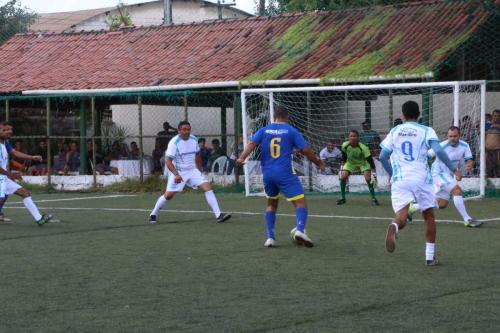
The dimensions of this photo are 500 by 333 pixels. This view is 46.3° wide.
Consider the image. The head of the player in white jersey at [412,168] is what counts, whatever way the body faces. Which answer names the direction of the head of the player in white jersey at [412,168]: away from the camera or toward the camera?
away from the camera

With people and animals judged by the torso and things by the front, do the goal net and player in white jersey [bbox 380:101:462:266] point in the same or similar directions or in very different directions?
very different directions

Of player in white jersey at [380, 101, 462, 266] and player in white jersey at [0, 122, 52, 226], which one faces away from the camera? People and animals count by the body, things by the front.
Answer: player in white jersey at [380, 101, 462, 266]

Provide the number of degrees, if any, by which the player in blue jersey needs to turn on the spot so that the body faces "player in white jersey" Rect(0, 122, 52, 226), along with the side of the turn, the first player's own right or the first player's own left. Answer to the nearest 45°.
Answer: approximately 45° to the first player's own left

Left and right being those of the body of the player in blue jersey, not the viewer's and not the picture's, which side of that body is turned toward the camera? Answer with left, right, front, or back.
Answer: back

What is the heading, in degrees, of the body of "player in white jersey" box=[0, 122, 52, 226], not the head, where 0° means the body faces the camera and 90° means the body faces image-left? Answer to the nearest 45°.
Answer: approximately 270°

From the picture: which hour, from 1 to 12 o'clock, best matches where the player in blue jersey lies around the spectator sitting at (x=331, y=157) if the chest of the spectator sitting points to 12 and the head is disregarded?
The player in blue jersey is roughly at 12 o'clock from the spectator sitting.

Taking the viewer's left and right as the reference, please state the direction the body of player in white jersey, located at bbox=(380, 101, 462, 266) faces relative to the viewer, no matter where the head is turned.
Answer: facing away from the viewer

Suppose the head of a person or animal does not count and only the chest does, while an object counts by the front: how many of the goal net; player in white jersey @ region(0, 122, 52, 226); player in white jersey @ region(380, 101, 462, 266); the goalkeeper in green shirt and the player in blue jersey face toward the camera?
2
